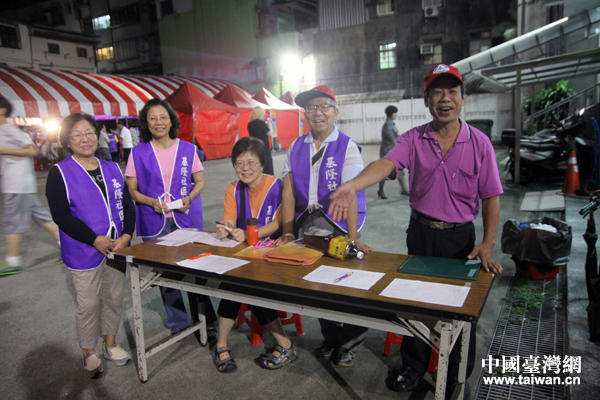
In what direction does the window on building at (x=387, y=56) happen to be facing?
toward the camera

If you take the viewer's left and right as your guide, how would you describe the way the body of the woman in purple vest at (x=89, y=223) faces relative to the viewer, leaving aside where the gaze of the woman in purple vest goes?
facing the viewer and to the right of the viewer

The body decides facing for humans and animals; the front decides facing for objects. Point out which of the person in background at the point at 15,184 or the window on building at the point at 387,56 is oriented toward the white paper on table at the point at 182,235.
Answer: the window on building

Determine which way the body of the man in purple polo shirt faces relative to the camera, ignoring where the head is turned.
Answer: toward the camera

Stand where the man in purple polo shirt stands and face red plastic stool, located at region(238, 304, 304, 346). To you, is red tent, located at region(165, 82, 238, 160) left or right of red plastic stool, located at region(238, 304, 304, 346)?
right

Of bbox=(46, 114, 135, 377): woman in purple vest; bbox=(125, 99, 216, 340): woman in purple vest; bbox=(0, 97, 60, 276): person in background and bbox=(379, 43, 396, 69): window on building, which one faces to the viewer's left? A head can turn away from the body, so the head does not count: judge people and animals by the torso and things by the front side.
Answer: the person in background

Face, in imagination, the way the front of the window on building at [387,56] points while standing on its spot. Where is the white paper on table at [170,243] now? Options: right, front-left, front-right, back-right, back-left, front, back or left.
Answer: front

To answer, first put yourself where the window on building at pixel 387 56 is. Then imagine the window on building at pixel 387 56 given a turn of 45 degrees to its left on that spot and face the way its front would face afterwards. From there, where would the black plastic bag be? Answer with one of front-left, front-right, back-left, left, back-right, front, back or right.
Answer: front-right

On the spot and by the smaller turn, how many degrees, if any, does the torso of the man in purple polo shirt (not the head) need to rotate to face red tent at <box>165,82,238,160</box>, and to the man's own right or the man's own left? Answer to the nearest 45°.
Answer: approximately 135° to the man's own right

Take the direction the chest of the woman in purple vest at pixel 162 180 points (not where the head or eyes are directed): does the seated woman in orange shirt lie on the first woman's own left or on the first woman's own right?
on the first woman's own left

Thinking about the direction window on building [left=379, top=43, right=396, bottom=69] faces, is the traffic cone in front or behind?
in front

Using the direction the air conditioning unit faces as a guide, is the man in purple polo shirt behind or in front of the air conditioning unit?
in front

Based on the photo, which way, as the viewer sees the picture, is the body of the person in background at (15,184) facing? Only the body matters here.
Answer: to the viewer's left

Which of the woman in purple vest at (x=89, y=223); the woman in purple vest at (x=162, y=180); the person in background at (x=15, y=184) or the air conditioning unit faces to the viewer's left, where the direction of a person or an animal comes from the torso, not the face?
the person in background

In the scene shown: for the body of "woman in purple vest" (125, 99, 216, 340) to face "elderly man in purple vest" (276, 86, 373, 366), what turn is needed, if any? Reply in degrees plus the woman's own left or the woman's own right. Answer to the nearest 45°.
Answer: approximately 45° to the woman's own left
